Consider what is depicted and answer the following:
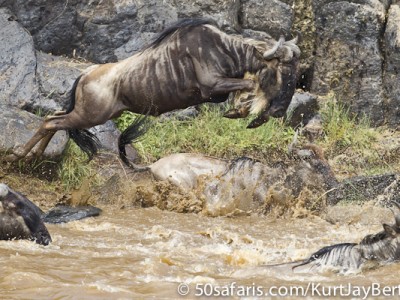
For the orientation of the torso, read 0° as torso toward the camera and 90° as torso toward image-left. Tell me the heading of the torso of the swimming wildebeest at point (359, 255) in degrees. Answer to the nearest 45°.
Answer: approximately 270°

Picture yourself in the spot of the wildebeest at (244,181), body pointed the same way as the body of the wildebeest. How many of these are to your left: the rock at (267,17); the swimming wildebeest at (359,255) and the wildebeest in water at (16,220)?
1

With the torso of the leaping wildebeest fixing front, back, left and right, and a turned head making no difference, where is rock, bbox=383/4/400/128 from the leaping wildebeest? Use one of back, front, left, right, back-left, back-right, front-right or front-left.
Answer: front-left

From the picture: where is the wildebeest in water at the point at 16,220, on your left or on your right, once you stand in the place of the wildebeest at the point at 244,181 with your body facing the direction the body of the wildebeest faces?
on your right

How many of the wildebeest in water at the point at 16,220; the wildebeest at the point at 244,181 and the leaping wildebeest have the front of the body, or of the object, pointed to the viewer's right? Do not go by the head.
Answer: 3

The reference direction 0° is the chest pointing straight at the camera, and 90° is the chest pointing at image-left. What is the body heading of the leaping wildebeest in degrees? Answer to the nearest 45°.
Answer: approximately 270°

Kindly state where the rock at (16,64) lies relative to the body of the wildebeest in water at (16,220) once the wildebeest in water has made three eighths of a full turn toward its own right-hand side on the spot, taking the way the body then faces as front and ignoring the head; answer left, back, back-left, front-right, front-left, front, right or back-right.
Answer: back-right

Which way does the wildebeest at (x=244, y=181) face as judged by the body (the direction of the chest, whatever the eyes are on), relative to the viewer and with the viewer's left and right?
facing to the right of the viewer
